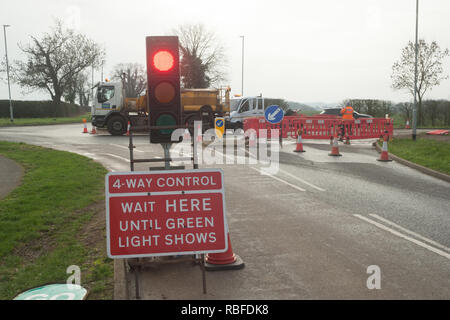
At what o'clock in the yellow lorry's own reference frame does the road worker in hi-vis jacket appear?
The road worker in hi-vis jacket is roughly at 7 o'clock from the yellow lorry.

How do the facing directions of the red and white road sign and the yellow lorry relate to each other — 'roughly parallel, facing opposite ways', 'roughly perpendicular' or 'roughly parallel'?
roughly perpendicular

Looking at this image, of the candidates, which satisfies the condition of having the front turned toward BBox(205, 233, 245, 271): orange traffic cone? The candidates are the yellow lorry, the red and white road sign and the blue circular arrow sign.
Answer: the blue circular arrow sign

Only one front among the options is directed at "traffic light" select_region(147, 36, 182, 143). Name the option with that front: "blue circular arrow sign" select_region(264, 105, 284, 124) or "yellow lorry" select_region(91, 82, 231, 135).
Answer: the blue circular arrow sign

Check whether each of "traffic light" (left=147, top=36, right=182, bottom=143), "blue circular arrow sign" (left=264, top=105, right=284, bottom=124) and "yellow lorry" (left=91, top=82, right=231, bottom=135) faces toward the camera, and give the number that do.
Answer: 2

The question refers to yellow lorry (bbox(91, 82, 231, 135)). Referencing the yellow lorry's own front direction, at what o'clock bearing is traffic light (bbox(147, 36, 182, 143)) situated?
The traffic light is roughly at 9 o'clock from the yellow lorry.

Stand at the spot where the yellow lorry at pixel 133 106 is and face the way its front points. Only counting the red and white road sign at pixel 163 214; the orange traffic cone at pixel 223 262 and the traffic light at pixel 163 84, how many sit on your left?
3

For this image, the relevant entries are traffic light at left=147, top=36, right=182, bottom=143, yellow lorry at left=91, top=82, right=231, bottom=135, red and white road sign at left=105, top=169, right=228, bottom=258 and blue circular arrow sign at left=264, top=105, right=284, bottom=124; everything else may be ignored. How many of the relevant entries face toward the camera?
3

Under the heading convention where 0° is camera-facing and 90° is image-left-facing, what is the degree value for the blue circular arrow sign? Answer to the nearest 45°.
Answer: approximately 0°

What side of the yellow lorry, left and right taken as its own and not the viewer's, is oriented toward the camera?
left
